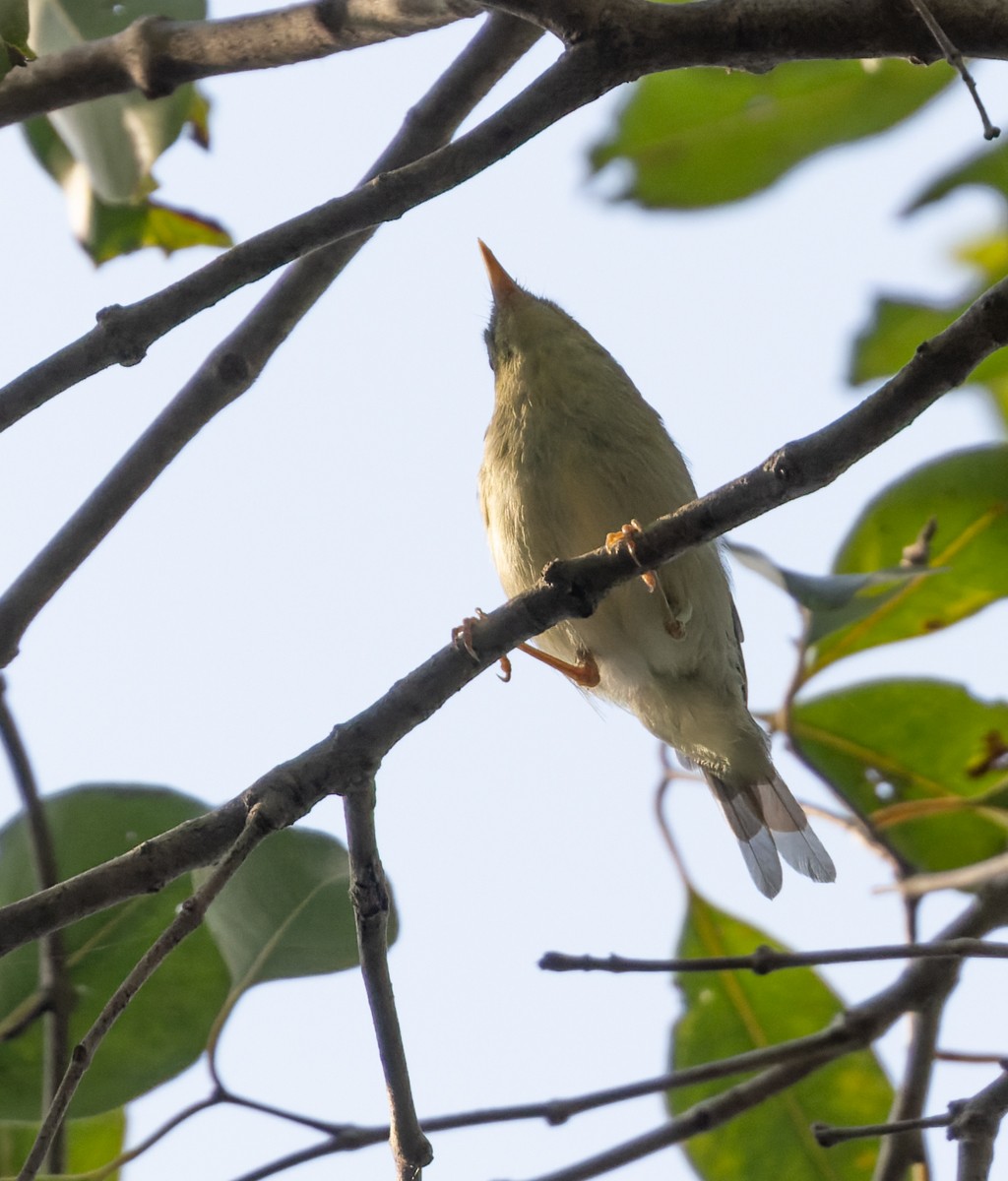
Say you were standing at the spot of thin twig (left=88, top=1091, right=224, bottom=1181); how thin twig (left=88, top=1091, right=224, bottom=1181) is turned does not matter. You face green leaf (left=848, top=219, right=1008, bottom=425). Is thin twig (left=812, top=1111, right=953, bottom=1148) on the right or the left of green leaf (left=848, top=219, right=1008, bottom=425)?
right
